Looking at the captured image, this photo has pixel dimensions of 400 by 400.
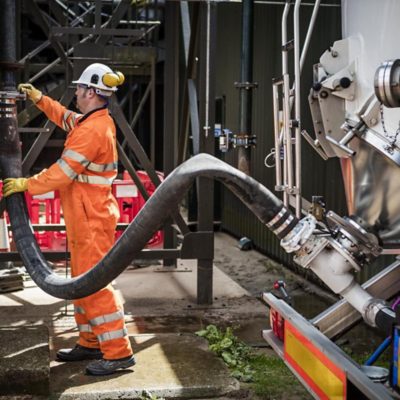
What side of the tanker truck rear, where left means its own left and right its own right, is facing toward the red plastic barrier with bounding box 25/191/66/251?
left

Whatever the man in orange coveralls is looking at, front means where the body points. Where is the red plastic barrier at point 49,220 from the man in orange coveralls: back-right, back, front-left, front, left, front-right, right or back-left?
right

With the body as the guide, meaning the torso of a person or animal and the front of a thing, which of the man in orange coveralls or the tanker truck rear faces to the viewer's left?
the man in orange coveralls

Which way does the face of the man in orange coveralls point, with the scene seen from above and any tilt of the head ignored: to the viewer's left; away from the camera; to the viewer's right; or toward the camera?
to the viewer's left

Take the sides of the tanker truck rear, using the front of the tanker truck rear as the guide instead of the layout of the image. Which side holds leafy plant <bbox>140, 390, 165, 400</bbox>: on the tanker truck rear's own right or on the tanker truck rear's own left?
on the tanker truck rear's own left

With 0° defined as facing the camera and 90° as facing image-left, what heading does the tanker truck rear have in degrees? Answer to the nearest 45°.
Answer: approximately 225°
